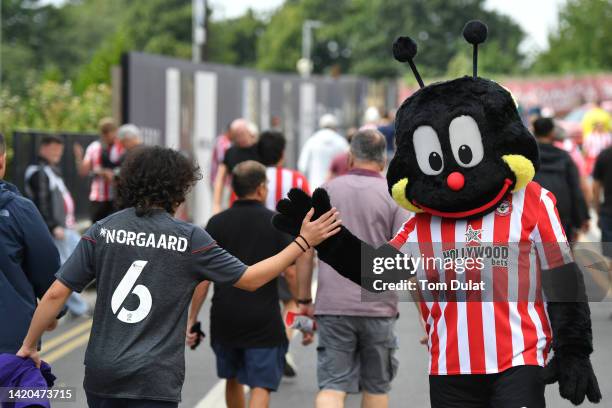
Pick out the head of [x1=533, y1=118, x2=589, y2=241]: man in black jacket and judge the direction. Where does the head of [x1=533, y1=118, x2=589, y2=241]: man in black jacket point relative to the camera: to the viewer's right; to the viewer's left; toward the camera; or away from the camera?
away from the camera

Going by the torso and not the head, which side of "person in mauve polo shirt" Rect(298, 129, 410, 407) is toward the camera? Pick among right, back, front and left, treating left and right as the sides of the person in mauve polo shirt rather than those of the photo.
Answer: back

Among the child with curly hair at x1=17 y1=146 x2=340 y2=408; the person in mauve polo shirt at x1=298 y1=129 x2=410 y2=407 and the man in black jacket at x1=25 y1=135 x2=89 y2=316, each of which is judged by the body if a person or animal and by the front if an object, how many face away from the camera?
2

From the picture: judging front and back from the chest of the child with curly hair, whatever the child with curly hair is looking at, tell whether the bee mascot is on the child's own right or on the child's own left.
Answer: on the child's own right

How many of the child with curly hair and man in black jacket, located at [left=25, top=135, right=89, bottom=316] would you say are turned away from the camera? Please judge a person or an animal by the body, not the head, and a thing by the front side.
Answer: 1

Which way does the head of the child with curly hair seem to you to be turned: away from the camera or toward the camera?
away from the camera

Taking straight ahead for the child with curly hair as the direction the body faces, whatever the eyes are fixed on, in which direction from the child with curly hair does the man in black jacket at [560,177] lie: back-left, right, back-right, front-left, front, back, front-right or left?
front-right

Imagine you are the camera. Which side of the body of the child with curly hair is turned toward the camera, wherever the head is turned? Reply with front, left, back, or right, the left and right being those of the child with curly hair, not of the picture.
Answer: back

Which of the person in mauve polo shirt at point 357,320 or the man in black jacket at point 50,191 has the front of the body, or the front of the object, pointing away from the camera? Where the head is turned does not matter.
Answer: the person in mauve polo shirt

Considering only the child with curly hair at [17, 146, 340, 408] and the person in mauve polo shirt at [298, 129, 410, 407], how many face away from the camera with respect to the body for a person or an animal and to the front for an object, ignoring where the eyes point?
2

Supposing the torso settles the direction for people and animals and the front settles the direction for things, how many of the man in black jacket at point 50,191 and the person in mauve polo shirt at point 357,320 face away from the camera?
1

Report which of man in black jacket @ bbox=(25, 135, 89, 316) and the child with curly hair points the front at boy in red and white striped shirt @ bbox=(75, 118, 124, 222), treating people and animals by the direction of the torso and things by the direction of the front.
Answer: the child with curly hair

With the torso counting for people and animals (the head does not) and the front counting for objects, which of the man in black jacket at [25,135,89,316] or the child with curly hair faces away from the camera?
the child with curly hair

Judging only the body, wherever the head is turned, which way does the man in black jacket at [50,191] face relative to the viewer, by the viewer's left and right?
facing the viewer and to the right of the viewer

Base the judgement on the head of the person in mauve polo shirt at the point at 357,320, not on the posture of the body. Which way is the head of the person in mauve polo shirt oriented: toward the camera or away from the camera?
away from the camera

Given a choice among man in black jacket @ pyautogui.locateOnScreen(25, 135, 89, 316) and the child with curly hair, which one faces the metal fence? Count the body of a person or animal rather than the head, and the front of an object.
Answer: the child with curly hair

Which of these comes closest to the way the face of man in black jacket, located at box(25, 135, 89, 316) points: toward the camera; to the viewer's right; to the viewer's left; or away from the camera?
toward the camera
